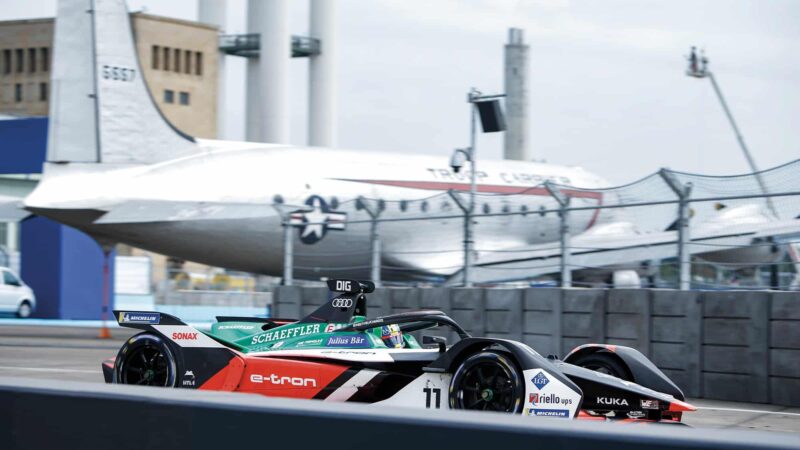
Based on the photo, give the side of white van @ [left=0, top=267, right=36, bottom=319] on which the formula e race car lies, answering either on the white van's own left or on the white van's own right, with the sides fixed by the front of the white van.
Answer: on the white van's own right

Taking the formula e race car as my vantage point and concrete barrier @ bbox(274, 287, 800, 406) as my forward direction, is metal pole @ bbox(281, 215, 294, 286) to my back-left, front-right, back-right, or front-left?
front-left

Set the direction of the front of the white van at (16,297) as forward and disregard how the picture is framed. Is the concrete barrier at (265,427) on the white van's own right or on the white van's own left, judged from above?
on the white van's own right

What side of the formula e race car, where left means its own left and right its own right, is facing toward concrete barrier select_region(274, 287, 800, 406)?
left

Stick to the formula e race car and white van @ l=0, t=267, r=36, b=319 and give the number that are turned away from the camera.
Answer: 0

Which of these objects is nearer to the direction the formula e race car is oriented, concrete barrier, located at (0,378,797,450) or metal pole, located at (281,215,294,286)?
the concrete barrier

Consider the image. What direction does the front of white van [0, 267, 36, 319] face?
to the viewer's right

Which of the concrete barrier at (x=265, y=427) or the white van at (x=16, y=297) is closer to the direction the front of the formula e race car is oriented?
the concrete barrier

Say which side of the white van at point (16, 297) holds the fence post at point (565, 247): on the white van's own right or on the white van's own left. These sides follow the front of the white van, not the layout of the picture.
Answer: on the white van's own right

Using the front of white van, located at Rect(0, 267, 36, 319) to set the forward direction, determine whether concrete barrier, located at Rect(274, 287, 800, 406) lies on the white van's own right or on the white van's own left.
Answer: on the white van's own right
